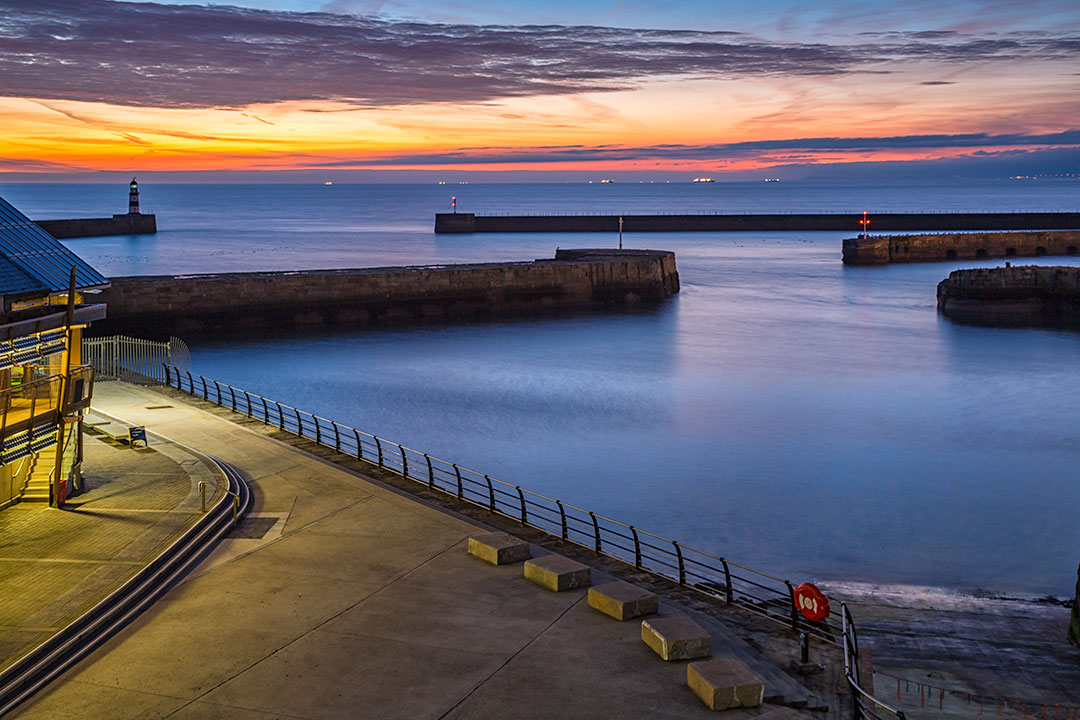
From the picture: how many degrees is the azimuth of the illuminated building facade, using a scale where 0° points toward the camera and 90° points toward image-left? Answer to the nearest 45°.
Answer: approximately 315°

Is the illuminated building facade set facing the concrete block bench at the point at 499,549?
yes

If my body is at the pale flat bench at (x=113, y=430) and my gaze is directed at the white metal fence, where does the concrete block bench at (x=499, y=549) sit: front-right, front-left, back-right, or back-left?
back-right

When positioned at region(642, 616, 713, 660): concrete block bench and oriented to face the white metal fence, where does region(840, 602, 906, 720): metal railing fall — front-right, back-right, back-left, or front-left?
back-right

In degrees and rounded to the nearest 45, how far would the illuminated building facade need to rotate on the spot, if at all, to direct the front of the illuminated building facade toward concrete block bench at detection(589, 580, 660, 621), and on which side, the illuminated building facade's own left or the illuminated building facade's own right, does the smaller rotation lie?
0° — it already faces it

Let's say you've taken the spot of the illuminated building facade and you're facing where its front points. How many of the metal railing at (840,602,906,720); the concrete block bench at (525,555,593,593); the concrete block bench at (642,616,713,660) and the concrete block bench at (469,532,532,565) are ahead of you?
4
